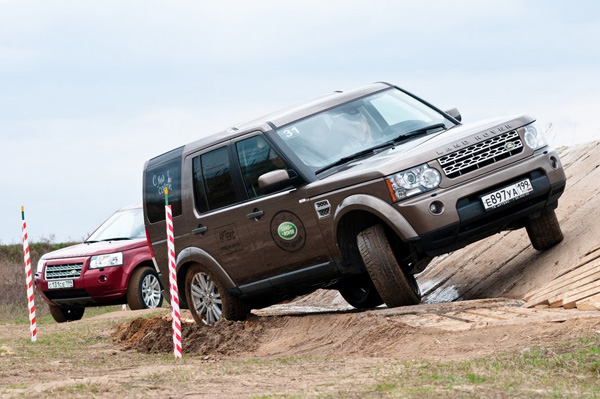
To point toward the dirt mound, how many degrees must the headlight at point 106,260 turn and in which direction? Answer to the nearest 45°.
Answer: approximately 45° to its left

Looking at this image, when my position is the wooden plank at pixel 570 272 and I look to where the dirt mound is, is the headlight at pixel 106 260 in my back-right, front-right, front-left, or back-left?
front-right

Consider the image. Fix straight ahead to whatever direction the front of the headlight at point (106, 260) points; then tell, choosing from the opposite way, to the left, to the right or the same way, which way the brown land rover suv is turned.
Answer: to the left

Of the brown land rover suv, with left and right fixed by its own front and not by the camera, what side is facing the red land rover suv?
back

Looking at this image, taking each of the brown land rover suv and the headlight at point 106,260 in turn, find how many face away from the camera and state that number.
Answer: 0

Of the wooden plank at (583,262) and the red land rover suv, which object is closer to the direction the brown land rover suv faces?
the wooden plank

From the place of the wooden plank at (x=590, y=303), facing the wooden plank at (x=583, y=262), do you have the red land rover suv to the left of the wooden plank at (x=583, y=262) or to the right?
left

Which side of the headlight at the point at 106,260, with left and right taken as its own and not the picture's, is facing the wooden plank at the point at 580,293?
left

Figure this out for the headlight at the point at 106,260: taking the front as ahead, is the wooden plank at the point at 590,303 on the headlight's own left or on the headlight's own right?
on the headlight's own left

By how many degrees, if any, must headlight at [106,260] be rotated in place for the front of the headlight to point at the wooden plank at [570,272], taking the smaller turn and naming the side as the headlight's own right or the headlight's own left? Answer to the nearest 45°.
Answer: approximately 90° to the headlight's own left

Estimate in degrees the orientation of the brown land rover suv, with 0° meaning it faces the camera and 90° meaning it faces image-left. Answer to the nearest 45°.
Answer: approximately 315°

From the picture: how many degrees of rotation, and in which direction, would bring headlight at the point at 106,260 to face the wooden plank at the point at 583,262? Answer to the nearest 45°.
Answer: approximately 90° to its left

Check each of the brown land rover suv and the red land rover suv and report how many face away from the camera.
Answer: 0

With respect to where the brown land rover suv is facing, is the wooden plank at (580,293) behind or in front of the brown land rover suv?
in front
